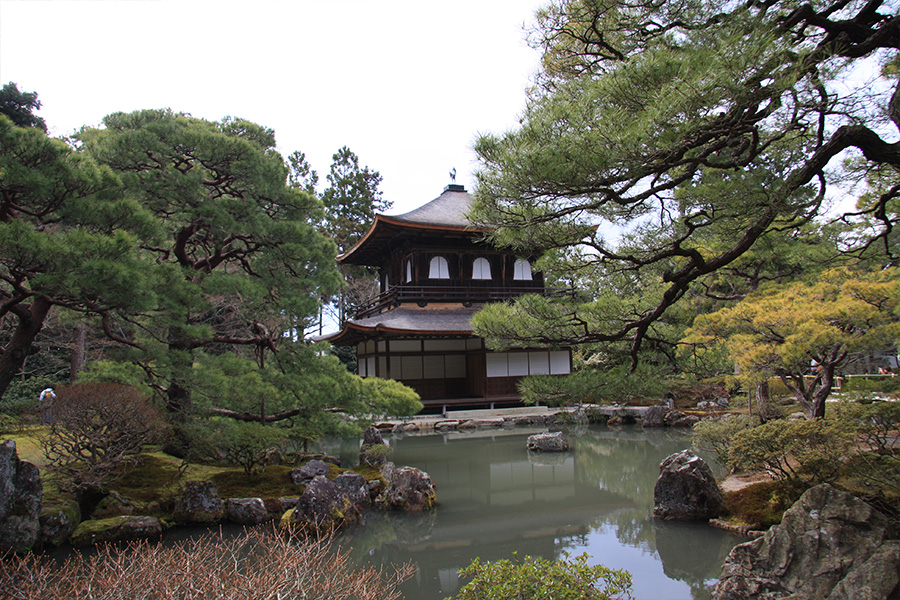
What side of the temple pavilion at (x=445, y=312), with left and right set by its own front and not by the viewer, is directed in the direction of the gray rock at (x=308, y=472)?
front

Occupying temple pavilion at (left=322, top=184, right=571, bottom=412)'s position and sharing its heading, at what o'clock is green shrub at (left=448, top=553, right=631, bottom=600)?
The green shrub is roughly at 12 o'clock from the temple pavilion.

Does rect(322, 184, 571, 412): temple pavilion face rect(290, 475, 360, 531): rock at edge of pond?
yes

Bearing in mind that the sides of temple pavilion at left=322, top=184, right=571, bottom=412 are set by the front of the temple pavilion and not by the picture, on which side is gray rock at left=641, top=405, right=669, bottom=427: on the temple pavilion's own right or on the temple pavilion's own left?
on the temple pavilion's own left

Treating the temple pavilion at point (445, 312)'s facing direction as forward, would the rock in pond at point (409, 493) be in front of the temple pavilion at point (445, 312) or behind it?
in front

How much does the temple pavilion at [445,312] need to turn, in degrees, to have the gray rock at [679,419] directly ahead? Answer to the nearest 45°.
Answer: approximately 90° to its left

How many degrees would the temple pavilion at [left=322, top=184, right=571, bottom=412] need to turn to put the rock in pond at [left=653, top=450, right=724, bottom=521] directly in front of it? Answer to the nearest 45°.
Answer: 0° — it already faces it

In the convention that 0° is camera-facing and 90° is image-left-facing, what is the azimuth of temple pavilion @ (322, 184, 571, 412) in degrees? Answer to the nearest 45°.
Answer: approximately 0°

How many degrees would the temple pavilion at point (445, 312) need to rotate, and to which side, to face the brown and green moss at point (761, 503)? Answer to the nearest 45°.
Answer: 0° — it already faces it

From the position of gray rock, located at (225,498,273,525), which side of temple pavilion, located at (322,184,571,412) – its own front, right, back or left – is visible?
front
